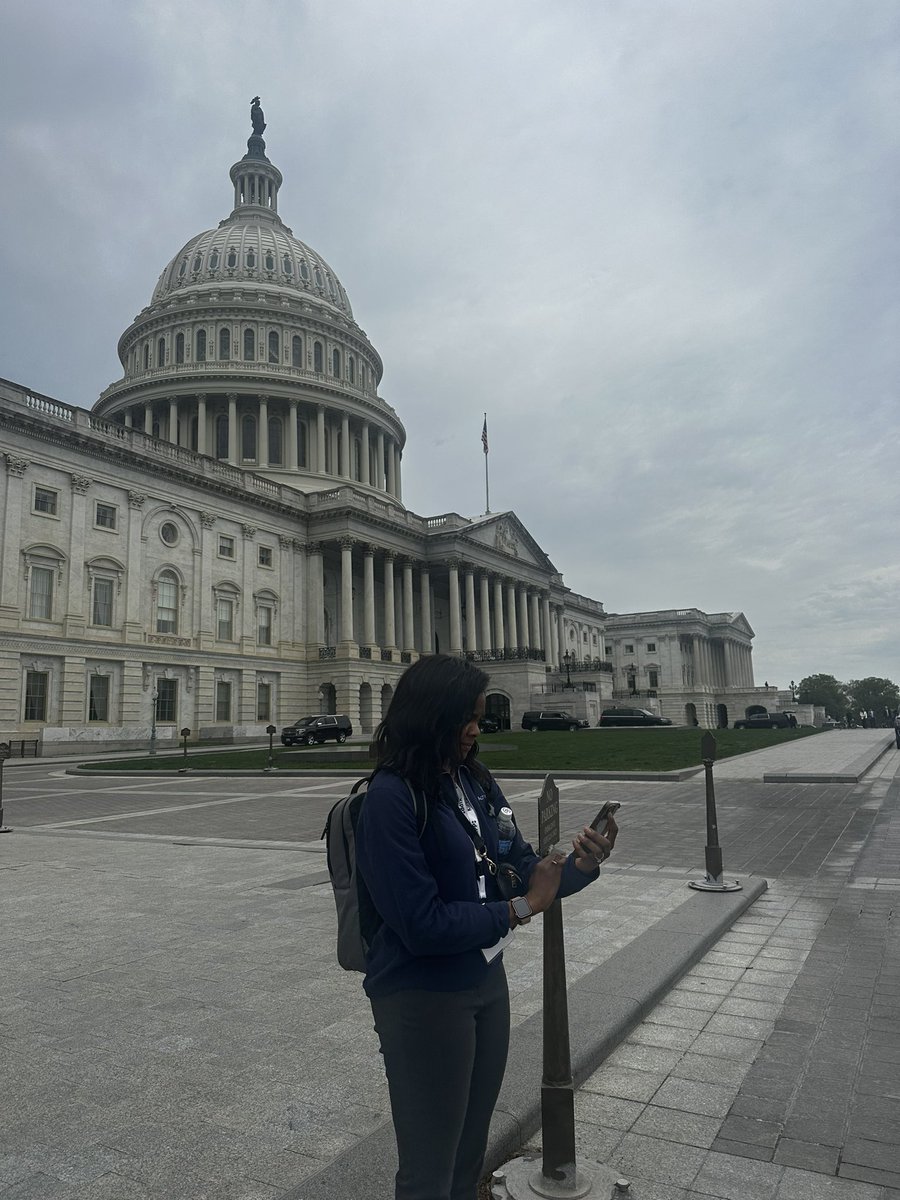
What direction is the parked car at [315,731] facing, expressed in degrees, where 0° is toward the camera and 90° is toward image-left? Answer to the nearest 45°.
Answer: approximately 45°

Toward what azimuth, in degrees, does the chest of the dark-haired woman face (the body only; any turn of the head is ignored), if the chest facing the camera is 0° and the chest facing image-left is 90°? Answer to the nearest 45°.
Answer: approximately 270°

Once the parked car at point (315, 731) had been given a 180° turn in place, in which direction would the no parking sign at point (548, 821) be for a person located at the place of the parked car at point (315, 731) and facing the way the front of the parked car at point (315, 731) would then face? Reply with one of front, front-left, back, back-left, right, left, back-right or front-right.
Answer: back-right

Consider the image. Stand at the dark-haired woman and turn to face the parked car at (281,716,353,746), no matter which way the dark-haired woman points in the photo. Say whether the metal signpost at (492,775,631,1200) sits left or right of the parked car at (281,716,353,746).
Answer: right

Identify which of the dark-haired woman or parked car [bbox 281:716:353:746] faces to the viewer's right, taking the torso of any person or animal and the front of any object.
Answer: the dark-haired woman

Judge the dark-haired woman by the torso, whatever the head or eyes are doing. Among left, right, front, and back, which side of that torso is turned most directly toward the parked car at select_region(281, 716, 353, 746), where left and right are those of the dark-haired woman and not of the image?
left

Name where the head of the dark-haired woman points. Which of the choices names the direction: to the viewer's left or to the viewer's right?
to the viewer's right

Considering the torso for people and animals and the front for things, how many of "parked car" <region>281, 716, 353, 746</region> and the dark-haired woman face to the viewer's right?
1

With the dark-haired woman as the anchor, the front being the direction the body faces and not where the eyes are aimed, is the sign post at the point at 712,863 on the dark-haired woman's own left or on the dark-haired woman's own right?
on the dark-haired woman's own left
